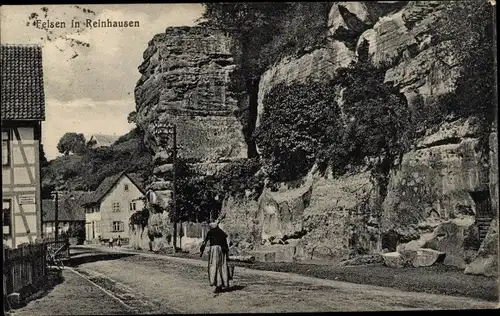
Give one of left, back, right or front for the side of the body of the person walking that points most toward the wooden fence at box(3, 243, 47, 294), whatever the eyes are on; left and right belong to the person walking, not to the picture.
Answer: left

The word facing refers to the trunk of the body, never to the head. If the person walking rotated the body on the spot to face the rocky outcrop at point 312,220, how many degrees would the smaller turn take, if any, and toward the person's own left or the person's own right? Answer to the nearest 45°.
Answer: approximately 45° to the person's own right

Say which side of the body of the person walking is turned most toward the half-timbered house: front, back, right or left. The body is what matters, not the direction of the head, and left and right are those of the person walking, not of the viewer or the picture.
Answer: left
